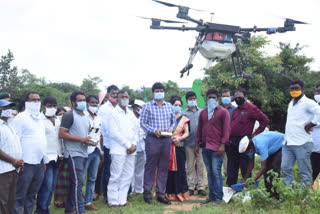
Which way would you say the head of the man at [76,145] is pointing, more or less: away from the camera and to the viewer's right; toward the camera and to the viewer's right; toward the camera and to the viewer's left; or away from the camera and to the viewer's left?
toward the camera and to the viewer's right

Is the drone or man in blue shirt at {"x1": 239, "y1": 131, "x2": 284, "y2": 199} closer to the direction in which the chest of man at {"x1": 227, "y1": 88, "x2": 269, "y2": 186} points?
the man in blue shirt

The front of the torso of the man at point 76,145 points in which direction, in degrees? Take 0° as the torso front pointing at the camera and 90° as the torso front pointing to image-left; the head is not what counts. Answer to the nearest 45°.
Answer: approximately 315°

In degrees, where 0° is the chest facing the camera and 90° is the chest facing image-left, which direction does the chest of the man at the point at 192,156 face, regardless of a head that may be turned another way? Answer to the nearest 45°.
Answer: approximately 0°

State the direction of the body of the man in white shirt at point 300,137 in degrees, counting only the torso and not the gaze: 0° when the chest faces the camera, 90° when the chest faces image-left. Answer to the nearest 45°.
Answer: approximately 45°
